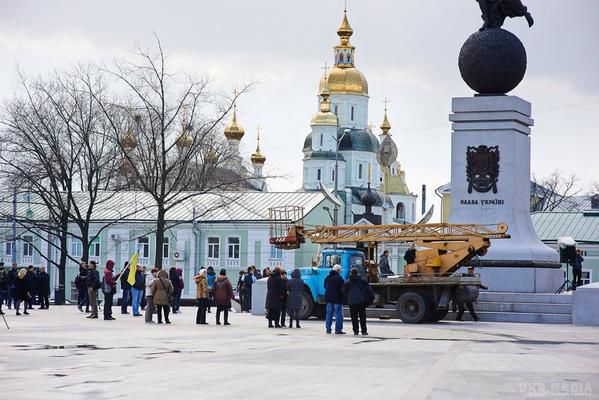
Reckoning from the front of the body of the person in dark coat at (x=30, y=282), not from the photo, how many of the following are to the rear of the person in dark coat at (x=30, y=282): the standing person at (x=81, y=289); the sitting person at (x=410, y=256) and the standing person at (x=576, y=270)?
0

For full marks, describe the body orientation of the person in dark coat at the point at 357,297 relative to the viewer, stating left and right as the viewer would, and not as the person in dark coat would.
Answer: facing away from the viewer

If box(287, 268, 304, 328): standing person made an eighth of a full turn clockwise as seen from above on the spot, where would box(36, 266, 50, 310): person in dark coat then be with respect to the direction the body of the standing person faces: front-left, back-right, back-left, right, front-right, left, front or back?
left

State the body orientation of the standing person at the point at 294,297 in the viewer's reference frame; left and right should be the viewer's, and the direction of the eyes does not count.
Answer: facing away from the viewer

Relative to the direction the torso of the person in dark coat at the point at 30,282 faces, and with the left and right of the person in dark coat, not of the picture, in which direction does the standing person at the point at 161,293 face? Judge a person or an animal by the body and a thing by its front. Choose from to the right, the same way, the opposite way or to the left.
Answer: to the left

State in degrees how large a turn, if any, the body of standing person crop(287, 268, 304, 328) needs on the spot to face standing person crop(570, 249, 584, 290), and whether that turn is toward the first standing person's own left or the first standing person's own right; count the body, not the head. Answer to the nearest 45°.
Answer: approximately 45° to the first standing person's own right

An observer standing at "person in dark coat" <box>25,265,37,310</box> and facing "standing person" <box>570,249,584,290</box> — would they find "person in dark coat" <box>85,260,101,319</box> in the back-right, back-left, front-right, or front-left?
front-right

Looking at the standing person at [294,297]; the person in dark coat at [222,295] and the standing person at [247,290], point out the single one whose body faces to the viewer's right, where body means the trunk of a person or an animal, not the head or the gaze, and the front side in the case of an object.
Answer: the standing person at [247,290]

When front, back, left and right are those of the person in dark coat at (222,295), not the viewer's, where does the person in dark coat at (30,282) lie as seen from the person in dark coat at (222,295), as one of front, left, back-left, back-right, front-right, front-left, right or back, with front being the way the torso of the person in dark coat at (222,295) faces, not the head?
front-left

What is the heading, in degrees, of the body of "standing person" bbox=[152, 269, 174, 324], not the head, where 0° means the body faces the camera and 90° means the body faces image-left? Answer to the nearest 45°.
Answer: approximately 180°
